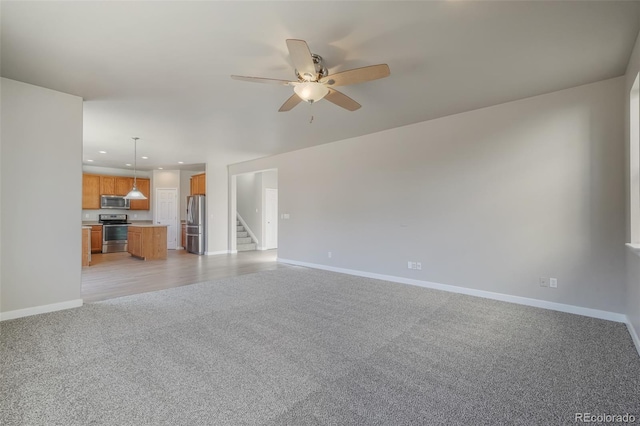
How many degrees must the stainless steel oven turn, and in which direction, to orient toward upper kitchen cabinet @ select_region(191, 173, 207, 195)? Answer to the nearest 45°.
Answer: approximately 45° to its left

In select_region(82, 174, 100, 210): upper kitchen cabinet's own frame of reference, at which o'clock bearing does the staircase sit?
The staircase is roughly at 10 o'clock from the upper kitchen cabinet.

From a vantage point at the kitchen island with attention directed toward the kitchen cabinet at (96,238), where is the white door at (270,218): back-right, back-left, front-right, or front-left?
back-right

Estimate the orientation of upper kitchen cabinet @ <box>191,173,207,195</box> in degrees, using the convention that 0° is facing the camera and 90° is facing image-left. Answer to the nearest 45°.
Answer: approximately 45°
